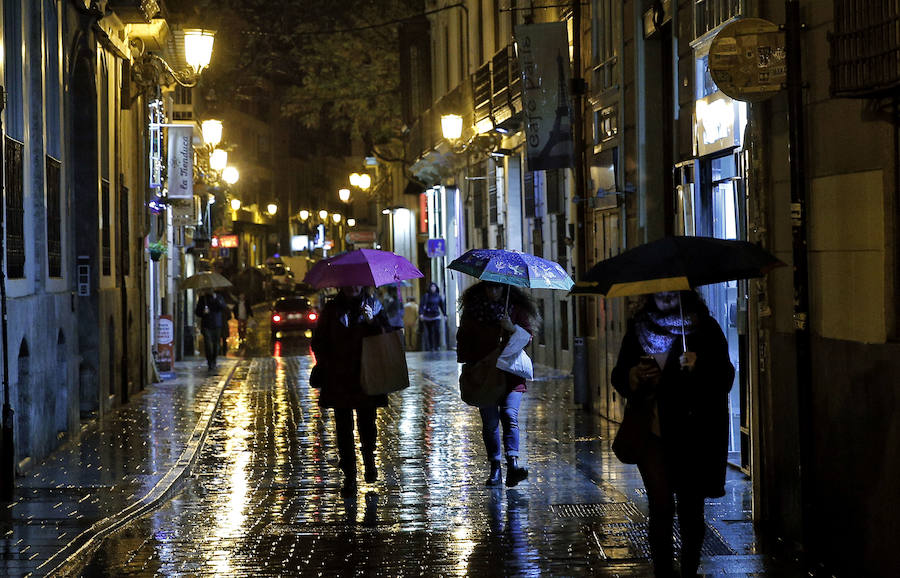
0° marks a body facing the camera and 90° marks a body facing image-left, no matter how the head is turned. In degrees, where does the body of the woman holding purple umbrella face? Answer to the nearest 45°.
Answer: approximately 0°

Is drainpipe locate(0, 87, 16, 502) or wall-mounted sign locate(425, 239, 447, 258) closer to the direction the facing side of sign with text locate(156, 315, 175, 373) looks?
the drainpipe

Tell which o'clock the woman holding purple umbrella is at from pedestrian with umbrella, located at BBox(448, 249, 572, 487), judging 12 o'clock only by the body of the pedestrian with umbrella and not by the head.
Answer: The woman holding purple umbrella is roughly at 3 o'clock from the pedestrian with umbrella.

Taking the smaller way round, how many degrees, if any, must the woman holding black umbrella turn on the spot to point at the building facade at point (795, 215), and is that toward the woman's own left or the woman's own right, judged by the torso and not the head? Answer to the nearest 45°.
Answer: approximately 135° to the woman's own left
